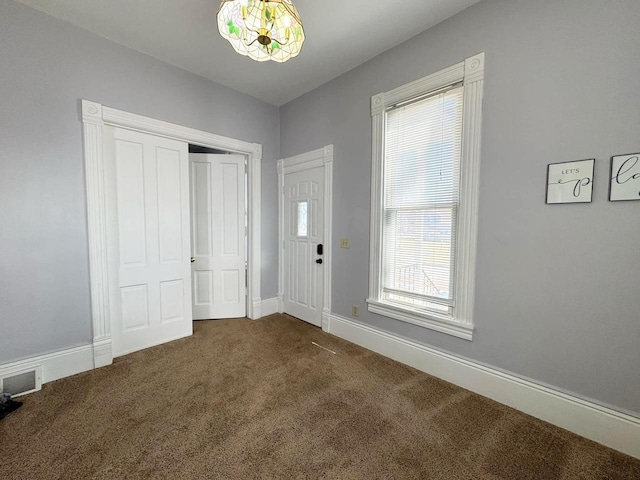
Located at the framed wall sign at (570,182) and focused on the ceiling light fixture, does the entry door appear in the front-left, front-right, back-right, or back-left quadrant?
front-right

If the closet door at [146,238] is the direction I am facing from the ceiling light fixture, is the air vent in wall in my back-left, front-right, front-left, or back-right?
front-left

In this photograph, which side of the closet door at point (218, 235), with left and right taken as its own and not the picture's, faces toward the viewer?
front

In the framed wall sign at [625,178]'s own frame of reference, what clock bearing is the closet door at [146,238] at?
The closet door is roughly at 2 o'clock from the framed wall sign.

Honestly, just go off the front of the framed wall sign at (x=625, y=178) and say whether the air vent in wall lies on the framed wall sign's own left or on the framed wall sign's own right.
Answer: on the framed wall sign's own right

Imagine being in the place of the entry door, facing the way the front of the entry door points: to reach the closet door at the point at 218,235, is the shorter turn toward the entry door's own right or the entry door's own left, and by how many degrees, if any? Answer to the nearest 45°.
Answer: approximately 45° to the entry door's own right

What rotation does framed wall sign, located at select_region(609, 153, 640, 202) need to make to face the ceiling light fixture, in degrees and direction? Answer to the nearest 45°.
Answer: approximately 45° to its right

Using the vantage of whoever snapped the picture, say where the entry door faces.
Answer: facing the viewer and to the left of the viewer

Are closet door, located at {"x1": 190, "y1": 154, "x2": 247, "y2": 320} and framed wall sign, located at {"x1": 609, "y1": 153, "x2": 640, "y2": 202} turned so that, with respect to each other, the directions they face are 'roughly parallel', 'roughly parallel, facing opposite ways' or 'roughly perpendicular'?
roughly perpendicular

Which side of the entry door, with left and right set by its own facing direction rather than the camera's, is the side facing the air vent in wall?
front

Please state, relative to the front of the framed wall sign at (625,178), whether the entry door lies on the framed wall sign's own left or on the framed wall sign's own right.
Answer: on the framed wall sign's own right

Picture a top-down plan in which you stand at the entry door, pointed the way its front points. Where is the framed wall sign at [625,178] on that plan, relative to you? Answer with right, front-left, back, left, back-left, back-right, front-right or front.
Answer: left

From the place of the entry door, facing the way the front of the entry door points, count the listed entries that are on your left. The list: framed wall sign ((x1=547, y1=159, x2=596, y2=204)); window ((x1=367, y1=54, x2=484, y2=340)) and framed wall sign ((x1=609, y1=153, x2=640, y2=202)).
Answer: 3

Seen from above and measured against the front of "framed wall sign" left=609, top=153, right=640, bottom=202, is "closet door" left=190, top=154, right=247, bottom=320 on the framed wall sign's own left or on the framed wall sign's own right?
on the framed wall sign's own right

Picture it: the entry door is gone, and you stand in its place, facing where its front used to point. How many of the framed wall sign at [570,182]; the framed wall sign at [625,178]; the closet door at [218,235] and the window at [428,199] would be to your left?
3

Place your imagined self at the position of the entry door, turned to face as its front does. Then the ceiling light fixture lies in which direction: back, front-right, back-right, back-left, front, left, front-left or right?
front-left
